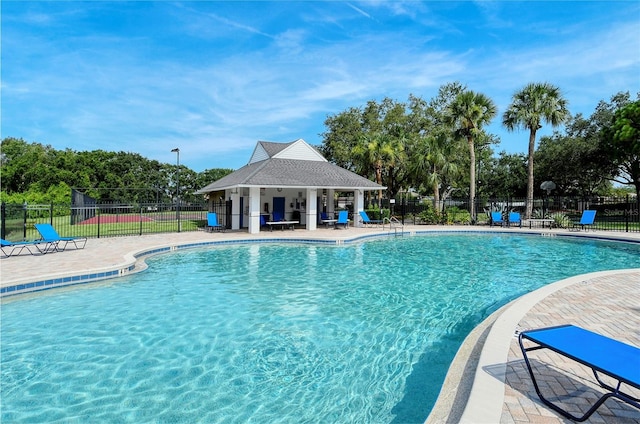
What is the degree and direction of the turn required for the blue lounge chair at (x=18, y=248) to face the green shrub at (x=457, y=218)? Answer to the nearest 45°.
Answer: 0° — it already faces it

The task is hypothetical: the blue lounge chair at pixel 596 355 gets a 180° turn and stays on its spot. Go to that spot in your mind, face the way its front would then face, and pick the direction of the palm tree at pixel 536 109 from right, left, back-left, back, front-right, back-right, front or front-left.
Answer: back-left

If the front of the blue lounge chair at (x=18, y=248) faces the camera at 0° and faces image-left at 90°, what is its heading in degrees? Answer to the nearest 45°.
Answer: approximately 270°

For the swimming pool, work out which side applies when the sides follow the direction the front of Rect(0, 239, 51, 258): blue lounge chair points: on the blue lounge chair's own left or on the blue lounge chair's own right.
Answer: on the blue lounge chair's own right

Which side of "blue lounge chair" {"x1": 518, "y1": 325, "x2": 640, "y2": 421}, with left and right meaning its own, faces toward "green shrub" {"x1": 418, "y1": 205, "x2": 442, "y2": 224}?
front

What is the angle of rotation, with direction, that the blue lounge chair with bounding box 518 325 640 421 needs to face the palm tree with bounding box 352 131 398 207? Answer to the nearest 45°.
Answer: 0° — it already faces it

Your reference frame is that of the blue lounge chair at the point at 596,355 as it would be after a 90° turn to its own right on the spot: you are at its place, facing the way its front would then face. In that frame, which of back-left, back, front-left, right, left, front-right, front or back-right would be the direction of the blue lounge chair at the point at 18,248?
back-left

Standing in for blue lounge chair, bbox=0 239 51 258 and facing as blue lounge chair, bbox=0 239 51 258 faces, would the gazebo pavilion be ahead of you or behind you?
ahead

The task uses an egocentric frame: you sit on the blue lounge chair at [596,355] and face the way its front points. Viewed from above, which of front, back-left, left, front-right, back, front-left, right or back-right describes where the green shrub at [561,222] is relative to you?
front-right

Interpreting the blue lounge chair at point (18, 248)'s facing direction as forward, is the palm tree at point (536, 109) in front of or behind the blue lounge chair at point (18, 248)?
in front

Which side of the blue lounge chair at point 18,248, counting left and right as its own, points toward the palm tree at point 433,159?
front

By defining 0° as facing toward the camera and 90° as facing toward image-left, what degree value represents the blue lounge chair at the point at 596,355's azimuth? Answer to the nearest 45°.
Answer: approximately 135°

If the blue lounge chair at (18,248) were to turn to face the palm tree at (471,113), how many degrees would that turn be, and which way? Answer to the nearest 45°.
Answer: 0° — it already faces it
